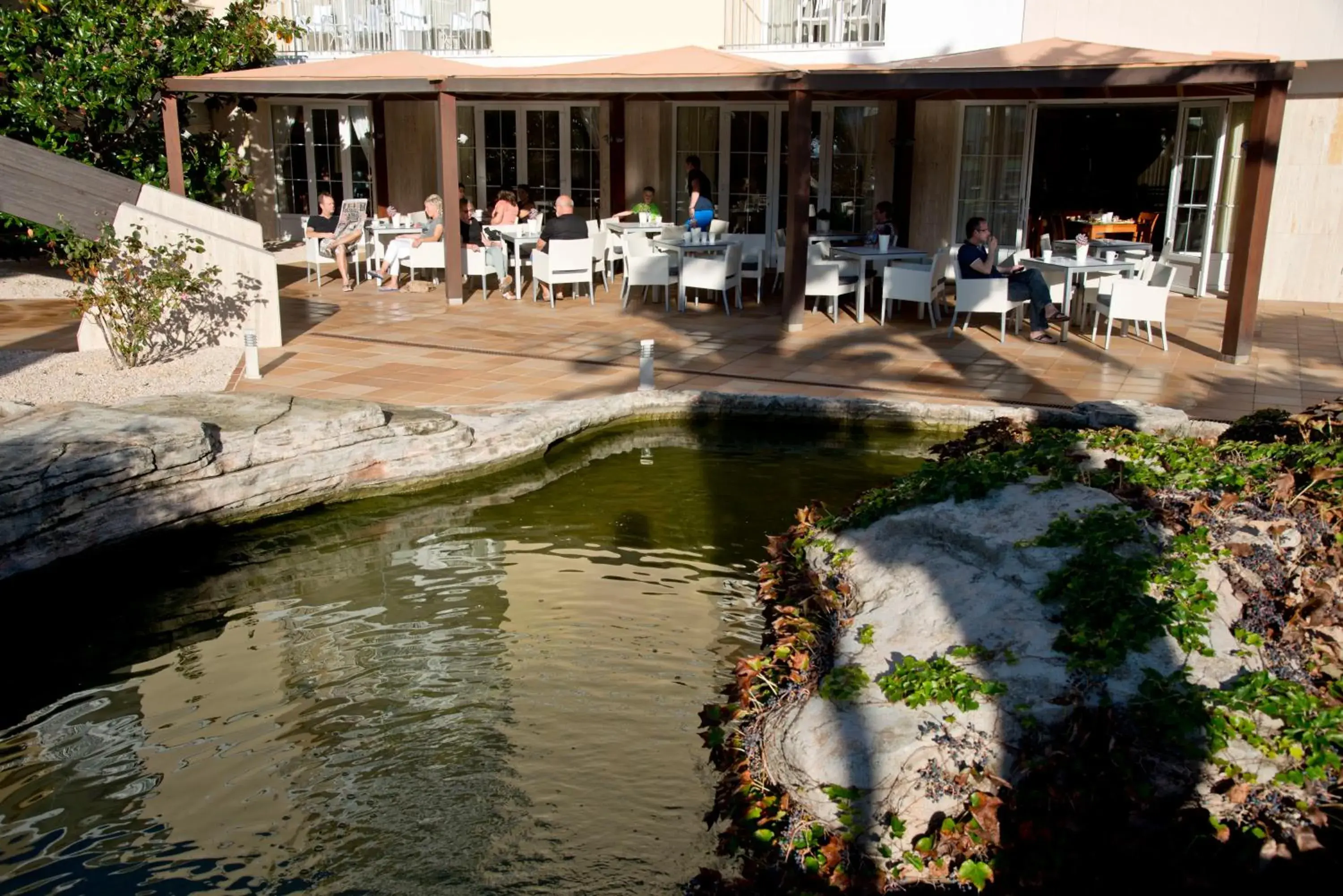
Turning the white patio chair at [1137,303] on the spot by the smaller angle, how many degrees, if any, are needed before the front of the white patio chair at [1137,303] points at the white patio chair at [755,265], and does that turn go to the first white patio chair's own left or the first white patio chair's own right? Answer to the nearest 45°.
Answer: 0° — it already faces it

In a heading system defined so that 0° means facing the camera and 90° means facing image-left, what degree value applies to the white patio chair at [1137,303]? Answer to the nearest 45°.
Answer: approximately 135°

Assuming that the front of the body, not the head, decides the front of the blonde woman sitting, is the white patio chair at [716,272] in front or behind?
behind

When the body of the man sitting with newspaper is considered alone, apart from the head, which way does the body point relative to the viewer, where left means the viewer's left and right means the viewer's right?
facing the viewer and to the right of the viewer

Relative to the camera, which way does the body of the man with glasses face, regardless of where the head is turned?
to the viewer's right

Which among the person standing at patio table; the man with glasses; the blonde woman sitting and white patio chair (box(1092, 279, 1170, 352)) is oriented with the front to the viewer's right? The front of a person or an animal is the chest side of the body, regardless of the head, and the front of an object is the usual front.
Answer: the man with glasses

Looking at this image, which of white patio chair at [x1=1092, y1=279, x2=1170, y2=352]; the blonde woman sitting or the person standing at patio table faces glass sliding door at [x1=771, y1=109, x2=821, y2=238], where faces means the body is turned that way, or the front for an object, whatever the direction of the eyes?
the white patio chair

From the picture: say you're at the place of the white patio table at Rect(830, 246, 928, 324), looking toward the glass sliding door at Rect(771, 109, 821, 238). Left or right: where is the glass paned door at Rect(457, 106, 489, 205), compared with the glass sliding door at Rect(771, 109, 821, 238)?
left

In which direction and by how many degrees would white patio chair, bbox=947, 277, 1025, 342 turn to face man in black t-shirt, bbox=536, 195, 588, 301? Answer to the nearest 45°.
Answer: approximately 135° to its left

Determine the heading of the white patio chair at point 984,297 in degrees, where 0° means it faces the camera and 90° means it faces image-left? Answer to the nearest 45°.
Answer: approximately 225°

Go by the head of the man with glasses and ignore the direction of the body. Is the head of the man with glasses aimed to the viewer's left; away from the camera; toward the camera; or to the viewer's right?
to the viewer's right

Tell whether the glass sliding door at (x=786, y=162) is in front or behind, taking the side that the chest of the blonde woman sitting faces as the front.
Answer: behind

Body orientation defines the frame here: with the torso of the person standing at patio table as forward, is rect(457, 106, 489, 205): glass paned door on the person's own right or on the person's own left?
on the person's own right
